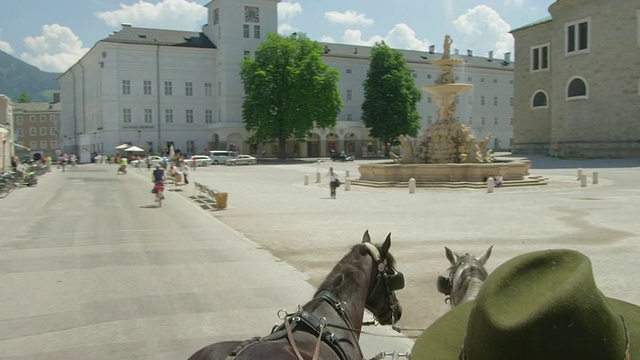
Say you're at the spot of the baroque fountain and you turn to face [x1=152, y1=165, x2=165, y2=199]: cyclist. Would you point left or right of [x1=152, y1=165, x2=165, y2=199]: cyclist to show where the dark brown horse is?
left

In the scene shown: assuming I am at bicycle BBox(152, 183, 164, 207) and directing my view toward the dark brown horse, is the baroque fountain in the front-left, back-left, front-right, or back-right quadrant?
back-left

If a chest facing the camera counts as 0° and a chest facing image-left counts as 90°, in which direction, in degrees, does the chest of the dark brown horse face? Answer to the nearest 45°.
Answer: approximately 225°

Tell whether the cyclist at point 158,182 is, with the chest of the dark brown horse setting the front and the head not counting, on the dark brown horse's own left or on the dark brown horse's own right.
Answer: on the dark brown horse's own left

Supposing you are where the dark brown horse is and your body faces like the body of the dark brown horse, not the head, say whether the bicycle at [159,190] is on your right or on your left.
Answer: on your left
